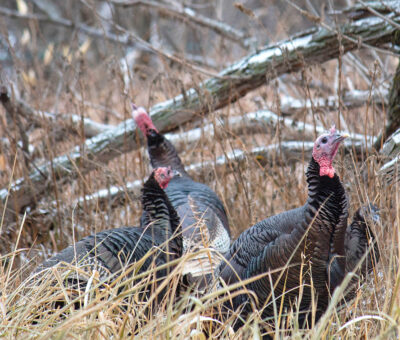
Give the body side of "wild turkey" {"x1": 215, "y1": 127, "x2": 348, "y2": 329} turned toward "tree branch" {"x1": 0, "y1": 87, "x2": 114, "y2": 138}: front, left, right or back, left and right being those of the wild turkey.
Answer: back

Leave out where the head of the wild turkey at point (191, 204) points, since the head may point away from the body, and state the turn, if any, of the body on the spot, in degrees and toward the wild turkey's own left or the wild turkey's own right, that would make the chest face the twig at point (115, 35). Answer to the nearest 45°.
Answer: approximately 45° to the wild turkey's own right

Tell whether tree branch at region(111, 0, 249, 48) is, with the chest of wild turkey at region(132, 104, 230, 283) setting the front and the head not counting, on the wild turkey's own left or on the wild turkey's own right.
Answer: on the wild turkey's own right

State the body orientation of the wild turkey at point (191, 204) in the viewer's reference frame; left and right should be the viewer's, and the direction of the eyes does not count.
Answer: facing away from the viewer and to the left of the viewer

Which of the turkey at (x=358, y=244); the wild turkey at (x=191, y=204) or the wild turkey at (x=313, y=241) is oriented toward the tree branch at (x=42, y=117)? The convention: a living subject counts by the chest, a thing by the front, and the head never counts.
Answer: the wild turkey at (x=191, y=204)

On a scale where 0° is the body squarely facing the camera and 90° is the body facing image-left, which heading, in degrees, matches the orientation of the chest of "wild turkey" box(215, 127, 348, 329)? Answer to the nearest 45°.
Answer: approximately 315°

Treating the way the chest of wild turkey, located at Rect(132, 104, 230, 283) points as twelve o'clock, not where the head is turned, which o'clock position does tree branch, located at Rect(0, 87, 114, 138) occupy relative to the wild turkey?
The tree branch is roughly at 12 o'clock from the wild turkey.

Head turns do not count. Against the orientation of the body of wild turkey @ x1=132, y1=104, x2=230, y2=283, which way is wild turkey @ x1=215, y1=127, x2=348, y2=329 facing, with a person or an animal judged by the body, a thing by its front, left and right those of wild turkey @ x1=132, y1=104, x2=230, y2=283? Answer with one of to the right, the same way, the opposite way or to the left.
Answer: the opposite way
